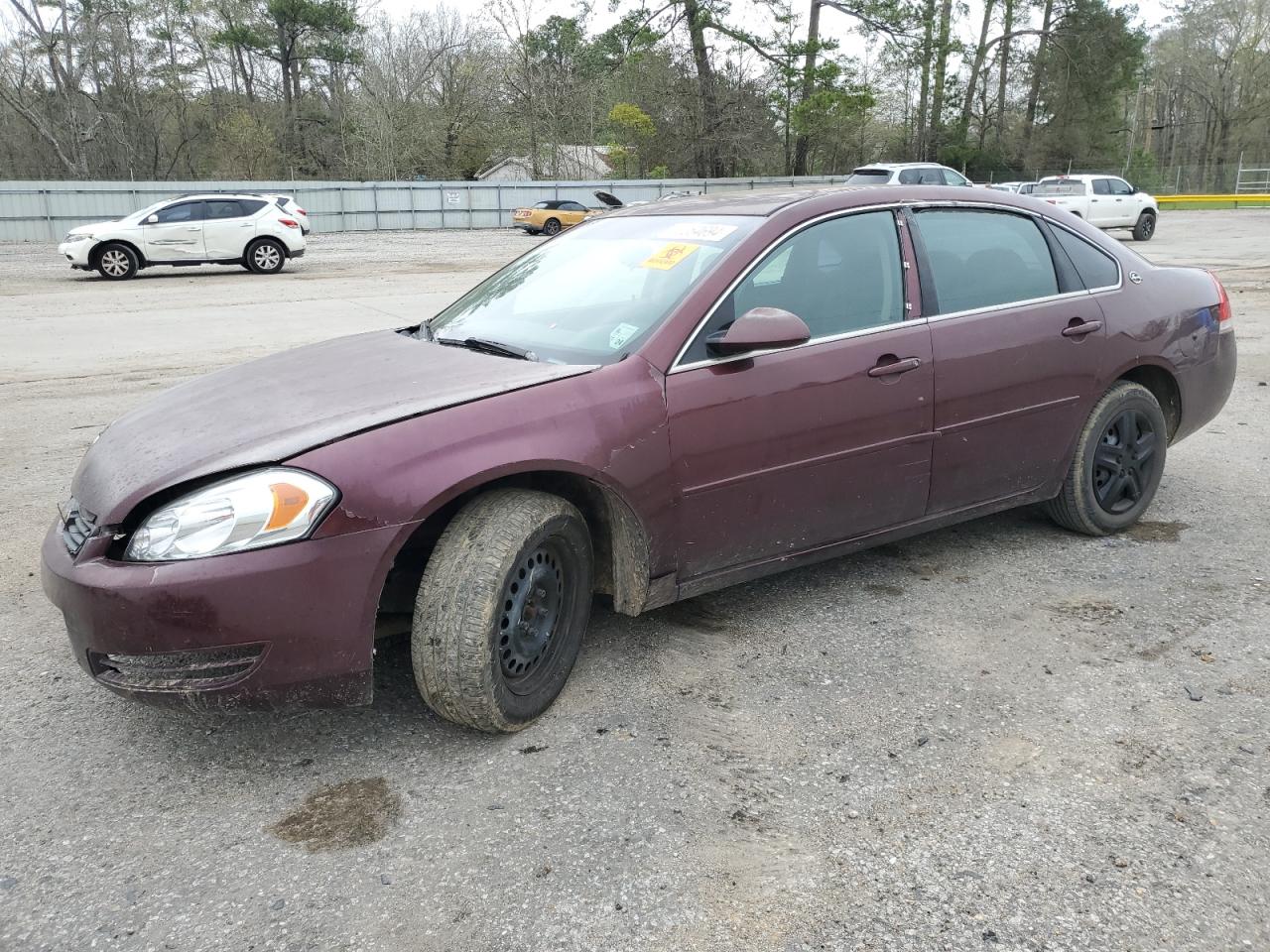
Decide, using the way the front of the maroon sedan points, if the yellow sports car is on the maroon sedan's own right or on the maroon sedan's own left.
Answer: on the maroon sedan's own right

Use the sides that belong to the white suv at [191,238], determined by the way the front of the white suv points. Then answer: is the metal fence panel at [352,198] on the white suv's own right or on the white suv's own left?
on the white suv's own right

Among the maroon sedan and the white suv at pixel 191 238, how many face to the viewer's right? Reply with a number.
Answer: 0

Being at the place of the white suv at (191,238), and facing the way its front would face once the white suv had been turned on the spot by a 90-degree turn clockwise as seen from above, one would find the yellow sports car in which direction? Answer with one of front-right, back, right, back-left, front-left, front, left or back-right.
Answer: front-right

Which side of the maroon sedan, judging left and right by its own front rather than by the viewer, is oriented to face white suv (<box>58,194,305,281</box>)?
right

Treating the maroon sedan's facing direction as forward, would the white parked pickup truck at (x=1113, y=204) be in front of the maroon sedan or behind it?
behind

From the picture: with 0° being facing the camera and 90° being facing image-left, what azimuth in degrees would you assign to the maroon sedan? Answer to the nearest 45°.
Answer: approximately 45°

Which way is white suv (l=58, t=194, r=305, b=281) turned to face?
to the viewer's left
